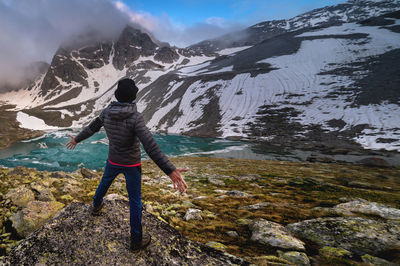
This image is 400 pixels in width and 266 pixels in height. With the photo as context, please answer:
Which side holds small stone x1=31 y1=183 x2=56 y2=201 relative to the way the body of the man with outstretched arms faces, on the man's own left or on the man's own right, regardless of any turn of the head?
on the man's own left

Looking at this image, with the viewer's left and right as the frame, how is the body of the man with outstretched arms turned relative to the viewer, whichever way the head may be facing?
facing away from the viewer and to the right of the viewer

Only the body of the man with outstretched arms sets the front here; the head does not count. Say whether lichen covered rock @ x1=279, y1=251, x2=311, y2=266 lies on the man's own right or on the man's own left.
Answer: on the man's own right

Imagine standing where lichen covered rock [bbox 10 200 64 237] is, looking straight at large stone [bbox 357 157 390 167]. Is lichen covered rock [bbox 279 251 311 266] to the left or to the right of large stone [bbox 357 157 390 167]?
right

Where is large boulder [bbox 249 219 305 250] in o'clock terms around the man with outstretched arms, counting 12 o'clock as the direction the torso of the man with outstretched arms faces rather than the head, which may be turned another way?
The large boulder is roughly at 2 o'clock from the man with outstretched arms.

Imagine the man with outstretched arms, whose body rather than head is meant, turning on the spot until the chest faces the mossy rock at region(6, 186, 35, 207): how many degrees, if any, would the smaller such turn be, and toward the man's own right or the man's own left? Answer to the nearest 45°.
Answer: approximately 90° to the man's own left

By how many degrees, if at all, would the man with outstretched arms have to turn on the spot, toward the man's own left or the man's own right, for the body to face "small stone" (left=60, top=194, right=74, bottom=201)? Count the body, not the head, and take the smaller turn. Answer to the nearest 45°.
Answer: approximately 90° to the man's own left

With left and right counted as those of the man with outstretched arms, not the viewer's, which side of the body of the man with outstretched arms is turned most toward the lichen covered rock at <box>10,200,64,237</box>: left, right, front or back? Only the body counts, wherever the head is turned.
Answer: left

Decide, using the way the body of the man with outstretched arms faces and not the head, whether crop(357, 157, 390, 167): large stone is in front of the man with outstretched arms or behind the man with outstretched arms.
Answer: in front

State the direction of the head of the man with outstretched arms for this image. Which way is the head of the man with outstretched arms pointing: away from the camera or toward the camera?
away from the camera
